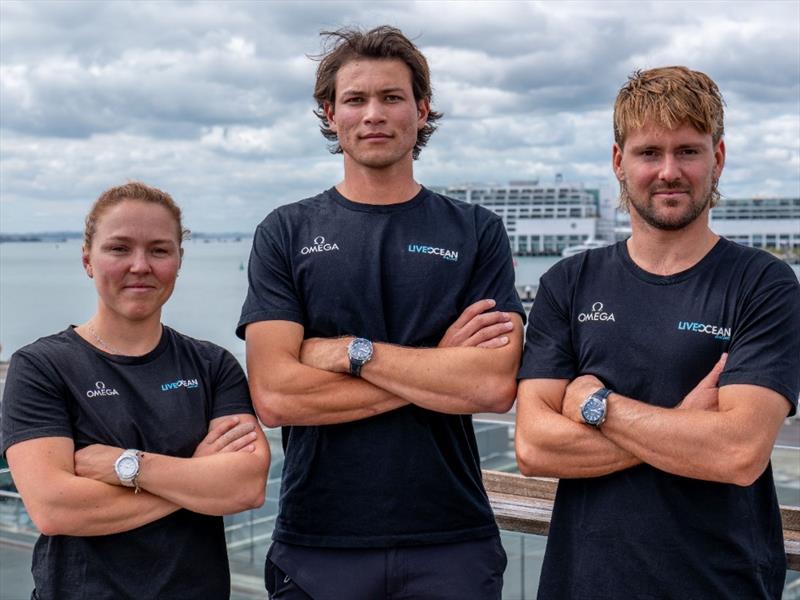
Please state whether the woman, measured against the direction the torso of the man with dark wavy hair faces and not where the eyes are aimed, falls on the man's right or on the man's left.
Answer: on the man's right

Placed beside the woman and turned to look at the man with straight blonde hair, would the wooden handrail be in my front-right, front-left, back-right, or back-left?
front-left

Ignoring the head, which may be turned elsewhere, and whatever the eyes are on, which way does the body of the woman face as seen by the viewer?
toward the camera

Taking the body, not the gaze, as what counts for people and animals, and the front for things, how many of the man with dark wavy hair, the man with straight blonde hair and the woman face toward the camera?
3

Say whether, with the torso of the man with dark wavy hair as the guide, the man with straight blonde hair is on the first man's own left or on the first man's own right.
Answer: on the first man's own left

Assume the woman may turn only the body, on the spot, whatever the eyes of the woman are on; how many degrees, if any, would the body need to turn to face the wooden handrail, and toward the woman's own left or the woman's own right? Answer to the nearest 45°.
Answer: approximately 90° to the woman's own left

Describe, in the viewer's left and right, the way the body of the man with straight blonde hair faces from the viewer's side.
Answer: facing the viewer

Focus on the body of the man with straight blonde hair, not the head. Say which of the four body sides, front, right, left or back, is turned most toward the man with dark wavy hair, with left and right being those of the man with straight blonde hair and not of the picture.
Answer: right

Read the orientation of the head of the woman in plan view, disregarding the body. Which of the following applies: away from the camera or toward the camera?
toward the camera

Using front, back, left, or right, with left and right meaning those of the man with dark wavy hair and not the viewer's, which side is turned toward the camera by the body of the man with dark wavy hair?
front

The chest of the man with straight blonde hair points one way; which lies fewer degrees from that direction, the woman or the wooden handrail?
the woman
